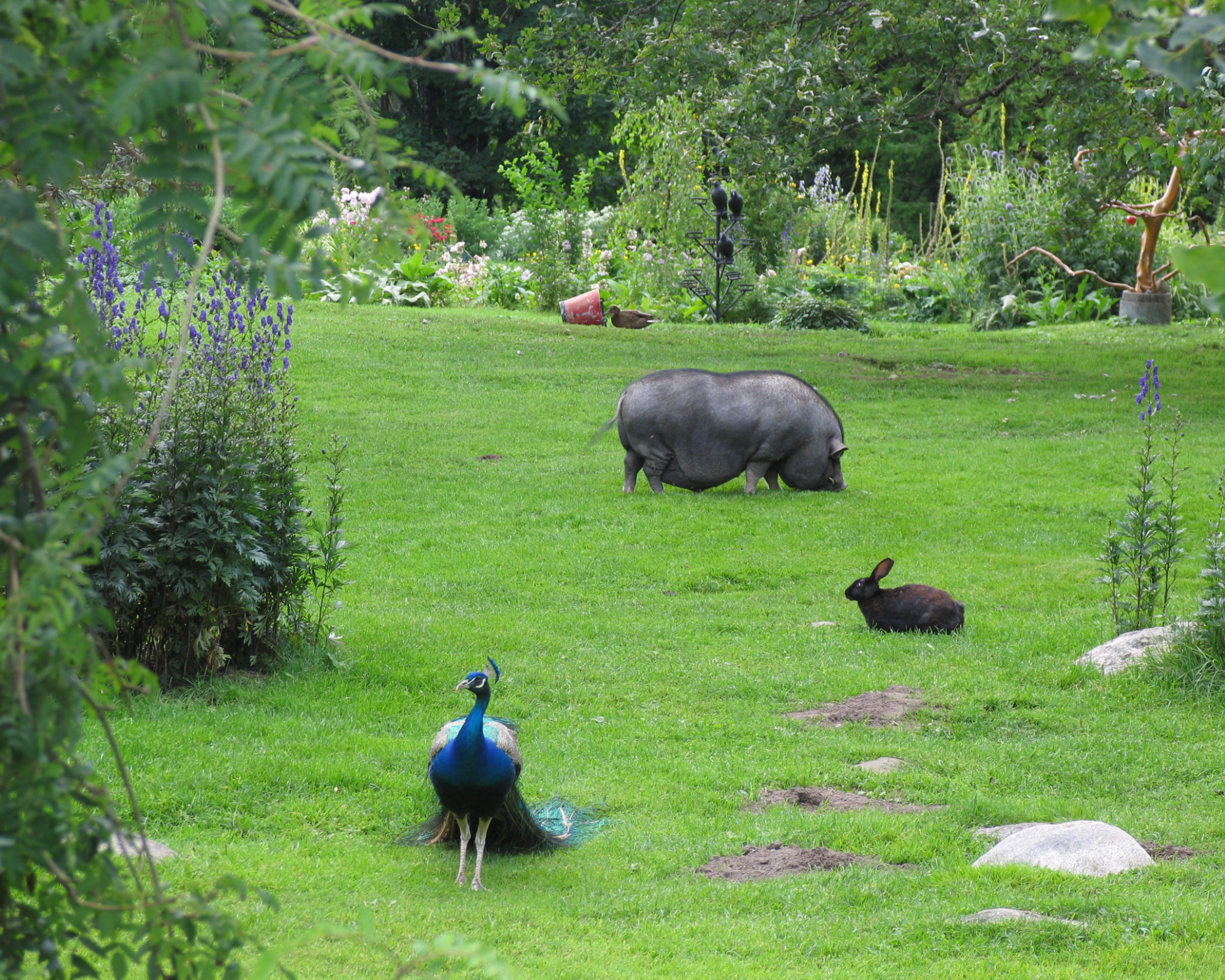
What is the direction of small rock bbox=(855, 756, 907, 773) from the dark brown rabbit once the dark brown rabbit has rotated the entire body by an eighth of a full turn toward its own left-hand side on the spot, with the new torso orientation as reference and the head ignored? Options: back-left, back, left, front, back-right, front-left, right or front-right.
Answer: front-left

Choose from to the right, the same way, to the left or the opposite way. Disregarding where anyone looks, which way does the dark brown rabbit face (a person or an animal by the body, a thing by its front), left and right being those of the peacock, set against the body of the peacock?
to the right

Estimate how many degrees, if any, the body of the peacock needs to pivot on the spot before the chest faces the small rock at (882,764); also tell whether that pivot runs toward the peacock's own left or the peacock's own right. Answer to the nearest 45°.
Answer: approximately 135° to the peacock's own left

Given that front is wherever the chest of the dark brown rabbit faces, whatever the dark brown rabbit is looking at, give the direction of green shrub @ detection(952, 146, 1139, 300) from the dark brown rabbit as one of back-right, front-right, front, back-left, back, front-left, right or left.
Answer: right

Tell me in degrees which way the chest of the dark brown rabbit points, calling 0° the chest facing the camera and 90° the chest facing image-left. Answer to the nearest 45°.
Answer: approximately 90°

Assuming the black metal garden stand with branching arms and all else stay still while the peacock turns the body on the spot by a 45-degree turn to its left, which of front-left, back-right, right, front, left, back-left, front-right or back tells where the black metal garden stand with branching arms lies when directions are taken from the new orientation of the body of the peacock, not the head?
back-left

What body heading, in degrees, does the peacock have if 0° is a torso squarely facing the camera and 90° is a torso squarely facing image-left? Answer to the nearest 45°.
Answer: approximately 0°

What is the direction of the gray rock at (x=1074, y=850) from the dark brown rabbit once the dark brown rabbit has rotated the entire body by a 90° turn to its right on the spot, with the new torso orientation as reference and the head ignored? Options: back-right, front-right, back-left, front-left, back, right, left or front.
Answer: back

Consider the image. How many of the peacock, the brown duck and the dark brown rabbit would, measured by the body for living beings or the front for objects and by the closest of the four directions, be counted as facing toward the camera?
1

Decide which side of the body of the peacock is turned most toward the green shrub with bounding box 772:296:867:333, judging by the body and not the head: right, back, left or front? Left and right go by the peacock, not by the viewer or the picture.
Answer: back

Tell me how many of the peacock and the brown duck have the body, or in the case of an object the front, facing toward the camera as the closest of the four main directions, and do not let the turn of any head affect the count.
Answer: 1

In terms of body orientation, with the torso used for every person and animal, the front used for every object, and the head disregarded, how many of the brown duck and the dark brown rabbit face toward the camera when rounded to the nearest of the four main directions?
0
